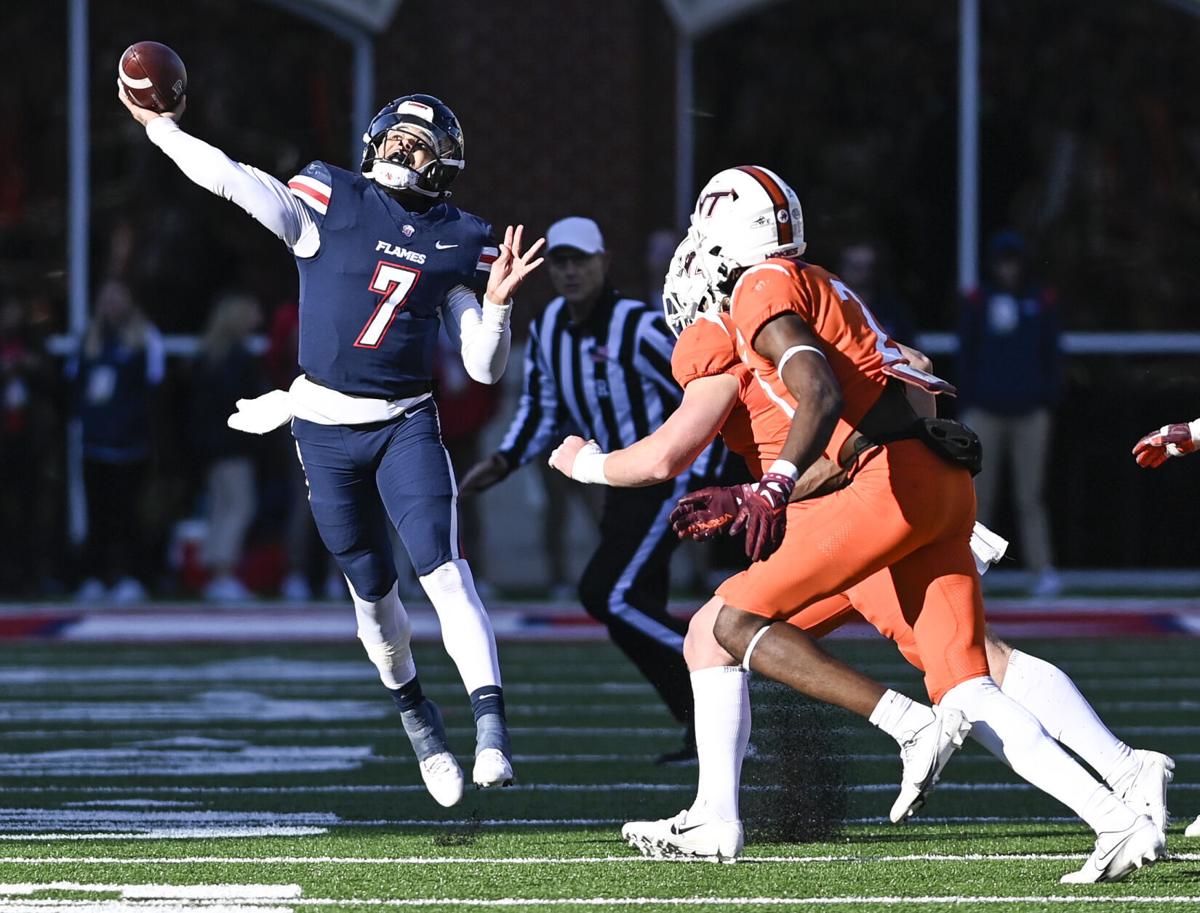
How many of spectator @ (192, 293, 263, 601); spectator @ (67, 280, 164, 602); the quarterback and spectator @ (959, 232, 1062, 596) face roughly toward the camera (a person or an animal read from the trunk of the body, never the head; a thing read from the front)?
3

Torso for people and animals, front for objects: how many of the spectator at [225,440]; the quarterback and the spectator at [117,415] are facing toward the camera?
2

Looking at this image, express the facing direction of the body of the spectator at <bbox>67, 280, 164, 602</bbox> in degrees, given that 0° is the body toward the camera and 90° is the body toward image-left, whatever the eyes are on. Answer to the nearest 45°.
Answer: approximately 0°

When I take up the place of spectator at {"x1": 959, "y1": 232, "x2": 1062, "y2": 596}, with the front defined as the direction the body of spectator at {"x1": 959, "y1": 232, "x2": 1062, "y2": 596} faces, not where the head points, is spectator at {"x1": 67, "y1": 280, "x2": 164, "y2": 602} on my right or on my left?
on my right

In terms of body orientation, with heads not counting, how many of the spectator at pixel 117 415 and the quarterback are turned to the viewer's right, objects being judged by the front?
0

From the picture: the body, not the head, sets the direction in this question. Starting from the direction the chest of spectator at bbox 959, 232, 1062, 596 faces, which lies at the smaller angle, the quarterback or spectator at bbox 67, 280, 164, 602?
the quarterback
